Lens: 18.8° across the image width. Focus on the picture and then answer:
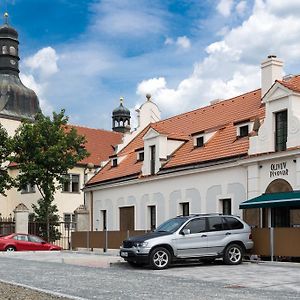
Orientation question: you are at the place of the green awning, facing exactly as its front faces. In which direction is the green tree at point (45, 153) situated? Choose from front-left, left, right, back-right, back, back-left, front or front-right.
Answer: right

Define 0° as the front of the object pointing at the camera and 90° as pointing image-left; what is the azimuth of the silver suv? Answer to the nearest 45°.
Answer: approximately 45°

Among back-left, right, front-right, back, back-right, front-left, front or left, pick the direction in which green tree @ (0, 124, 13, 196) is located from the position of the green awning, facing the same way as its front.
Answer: right

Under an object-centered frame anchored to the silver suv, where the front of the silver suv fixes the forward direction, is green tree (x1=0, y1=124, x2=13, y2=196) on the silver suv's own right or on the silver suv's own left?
on the silver suv's own right

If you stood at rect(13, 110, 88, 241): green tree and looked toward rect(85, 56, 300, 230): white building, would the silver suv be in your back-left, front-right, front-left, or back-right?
front-right

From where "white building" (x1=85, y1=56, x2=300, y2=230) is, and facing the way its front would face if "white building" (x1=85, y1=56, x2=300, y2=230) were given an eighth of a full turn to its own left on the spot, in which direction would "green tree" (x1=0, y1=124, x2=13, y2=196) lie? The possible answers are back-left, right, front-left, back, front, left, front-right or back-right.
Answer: back-right

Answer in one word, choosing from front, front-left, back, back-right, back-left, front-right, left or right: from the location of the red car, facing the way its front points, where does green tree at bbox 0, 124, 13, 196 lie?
left

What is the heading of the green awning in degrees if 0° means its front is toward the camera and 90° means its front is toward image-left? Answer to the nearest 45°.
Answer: approximately 45°

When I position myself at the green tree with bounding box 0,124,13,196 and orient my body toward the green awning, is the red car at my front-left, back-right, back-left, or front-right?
front-right

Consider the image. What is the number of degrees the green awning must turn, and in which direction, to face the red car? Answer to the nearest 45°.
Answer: approximately 90° to its right
